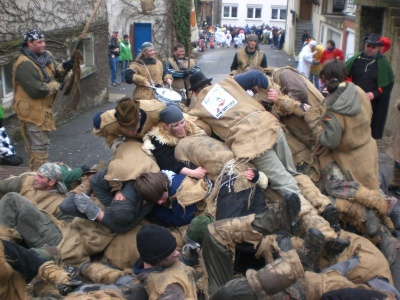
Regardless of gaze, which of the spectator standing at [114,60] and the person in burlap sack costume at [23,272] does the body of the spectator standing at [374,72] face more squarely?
the person in burlap sack costume

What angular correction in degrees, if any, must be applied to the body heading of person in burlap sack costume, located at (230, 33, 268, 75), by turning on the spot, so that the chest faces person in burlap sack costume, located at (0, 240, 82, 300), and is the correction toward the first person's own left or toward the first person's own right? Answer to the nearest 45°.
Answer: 0° — they already face them

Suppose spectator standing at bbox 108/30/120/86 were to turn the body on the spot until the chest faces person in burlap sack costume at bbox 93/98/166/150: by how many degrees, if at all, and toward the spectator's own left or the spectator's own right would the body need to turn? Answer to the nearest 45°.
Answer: approximately 45° to the spectator's own right

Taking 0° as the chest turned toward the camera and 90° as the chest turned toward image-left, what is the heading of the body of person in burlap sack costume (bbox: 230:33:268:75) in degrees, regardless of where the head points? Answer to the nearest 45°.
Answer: approximately 0°
